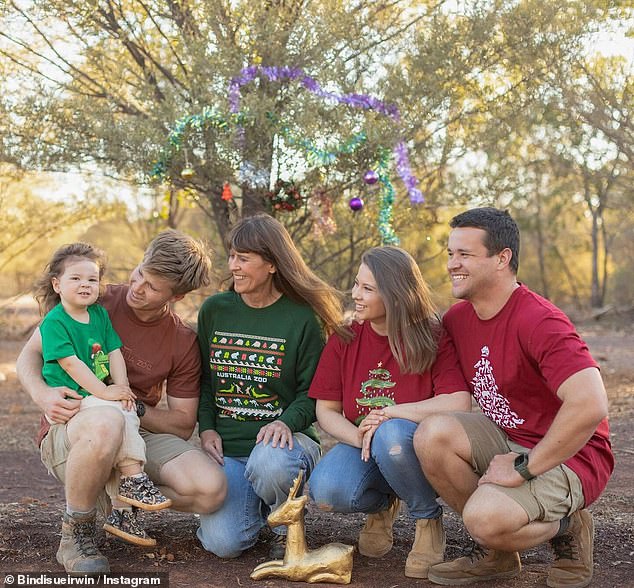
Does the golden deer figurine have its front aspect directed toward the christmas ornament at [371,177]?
no

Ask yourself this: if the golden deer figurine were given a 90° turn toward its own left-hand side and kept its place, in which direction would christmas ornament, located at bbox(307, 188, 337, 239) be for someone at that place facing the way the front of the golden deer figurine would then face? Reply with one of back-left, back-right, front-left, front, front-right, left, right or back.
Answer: back

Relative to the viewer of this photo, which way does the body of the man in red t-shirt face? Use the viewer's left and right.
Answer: facing the viewer and to the left of the viewer

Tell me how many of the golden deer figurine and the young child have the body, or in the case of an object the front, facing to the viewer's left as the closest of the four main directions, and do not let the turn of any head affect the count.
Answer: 1

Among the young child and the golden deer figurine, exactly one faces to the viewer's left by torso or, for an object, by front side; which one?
the golden deer figurine

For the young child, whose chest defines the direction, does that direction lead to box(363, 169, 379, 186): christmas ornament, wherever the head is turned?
no

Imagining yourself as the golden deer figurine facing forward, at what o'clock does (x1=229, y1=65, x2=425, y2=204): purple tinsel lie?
The purple tinsel is roughly at 3 o'clock from the golden deer figurine.

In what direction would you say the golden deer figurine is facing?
to the viewer's left

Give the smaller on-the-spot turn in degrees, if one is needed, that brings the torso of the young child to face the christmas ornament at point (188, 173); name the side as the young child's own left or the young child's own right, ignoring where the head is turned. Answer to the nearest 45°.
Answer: approximately 135° to the young child's own left

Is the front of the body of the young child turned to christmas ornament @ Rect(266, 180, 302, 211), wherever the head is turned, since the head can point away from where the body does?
no

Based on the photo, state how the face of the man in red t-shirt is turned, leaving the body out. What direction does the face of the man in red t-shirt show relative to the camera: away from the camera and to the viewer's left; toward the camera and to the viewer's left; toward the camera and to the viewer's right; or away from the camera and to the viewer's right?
toward the camera and to the viewer's left

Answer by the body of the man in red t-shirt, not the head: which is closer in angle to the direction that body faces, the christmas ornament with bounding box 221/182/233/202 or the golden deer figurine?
the golden deer figurine

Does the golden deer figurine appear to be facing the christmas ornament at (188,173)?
no
